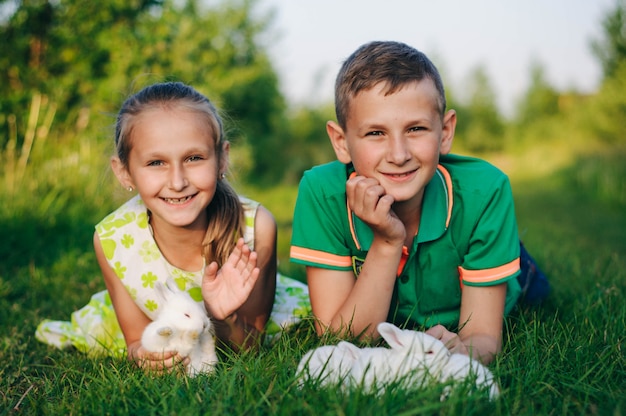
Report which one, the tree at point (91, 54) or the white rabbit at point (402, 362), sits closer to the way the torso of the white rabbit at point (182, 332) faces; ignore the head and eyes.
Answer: the white rabbit

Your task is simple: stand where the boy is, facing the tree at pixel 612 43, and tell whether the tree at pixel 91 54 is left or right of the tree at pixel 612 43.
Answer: left

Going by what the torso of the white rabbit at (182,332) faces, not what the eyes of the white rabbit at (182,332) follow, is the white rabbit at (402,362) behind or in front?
in front

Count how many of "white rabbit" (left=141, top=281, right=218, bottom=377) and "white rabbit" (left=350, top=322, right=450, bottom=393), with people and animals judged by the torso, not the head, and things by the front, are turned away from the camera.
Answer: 0

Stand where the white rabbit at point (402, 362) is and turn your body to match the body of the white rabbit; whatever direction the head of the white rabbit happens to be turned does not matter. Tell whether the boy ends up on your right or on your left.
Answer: on your left

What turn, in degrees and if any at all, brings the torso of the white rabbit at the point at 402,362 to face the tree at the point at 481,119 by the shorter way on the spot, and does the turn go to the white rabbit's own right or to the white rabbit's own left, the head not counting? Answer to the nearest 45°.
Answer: approximately 90° to the white rabbit's own left

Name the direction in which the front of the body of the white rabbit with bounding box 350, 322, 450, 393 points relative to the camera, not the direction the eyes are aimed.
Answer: to the viewer's right

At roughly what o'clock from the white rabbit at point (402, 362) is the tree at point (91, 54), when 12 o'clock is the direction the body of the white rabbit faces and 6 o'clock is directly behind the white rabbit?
The tree is roughly at 8 o'clock from the white rabbit.

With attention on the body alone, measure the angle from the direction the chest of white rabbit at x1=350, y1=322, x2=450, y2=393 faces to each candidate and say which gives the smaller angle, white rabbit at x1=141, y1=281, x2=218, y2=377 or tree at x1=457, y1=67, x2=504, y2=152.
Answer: the tree
